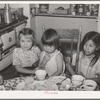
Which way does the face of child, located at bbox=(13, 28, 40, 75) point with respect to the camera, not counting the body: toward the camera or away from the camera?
toward the camera

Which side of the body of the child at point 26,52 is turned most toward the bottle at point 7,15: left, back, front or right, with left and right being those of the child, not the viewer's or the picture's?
back

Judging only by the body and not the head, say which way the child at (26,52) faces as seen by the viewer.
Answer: toward the camera

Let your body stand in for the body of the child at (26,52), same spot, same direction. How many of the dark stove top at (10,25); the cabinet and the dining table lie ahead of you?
1

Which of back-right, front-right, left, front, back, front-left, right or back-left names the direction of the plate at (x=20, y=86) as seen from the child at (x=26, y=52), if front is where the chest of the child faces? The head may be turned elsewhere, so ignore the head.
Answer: front

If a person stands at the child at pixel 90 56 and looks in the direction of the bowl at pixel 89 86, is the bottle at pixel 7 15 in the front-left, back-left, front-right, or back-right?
back-right

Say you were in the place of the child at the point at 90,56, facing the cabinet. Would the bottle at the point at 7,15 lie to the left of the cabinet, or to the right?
left

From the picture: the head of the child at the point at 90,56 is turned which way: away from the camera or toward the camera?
toward the camera

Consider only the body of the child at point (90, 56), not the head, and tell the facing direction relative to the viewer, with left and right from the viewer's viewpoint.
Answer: facing the viewer and to the left of the viewer

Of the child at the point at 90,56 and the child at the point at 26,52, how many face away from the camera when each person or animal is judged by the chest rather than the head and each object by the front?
0

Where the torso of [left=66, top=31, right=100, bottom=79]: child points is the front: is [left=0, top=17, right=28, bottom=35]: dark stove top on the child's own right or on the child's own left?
on the child's own right
